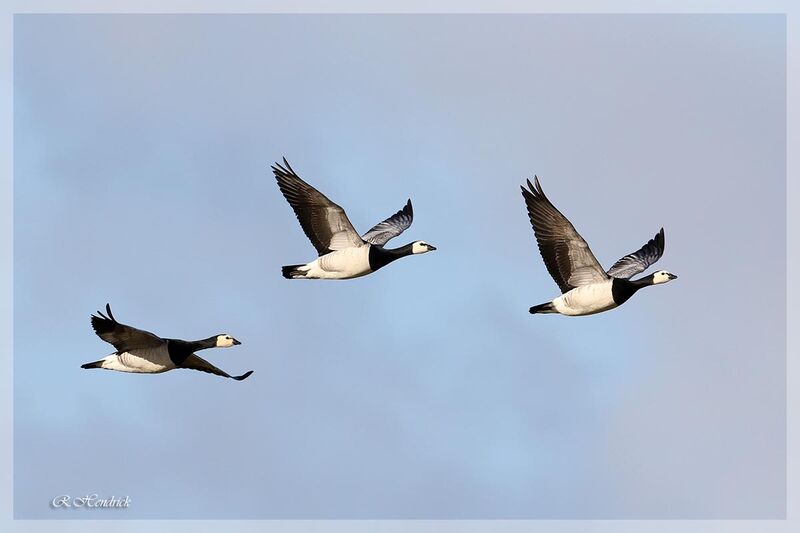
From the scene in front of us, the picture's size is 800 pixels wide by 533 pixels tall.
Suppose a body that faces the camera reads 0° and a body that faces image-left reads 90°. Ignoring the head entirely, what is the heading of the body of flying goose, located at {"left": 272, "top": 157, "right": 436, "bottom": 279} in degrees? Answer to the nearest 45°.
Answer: approximately 270°

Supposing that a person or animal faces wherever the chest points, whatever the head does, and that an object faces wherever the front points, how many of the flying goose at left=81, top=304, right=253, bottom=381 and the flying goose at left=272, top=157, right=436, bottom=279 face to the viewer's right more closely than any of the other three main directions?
2

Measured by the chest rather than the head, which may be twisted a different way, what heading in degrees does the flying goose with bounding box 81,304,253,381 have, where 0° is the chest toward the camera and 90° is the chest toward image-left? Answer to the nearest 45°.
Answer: approximately 270°

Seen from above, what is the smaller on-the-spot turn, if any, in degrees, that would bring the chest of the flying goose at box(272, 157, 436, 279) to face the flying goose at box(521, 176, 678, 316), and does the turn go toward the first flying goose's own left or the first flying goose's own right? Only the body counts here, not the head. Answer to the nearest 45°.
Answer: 0° — it already faces it

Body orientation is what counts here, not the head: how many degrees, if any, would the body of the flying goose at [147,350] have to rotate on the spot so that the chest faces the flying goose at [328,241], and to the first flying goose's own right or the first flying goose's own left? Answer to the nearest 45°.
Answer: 0° — it already faces it
